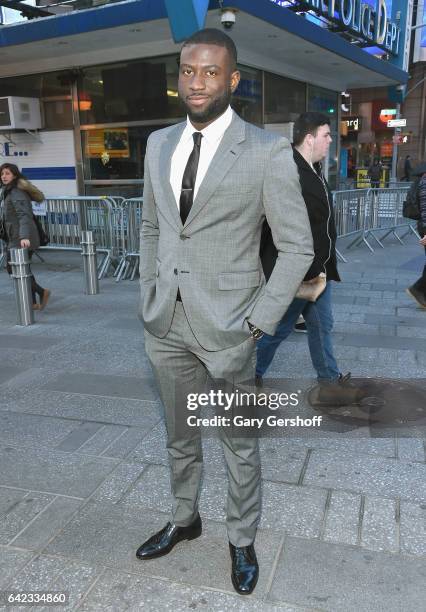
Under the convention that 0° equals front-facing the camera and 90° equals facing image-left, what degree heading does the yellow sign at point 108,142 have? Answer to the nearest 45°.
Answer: approximately 0°

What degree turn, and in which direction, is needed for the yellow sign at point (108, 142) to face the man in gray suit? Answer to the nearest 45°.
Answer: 0° — it already faces them

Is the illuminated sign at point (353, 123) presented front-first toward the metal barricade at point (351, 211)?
yes

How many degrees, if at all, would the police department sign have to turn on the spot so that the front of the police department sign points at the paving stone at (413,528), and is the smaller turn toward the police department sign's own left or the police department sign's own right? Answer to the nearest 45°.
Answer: approximately 45° to the police department sign's own right

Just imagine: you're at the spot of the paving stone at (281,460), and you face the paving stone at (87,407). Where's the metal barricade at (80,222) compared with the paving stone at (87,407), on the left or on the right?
right

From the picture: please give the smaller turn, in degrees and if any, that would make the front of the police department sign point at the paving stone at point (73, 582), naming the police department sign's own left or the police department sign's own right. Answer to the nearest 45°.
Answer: approximately 45° to the police department sign's own right

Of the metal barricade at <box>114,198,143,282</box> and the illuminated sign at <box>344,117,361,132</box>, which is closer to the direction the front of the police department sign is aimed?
the metal barricade

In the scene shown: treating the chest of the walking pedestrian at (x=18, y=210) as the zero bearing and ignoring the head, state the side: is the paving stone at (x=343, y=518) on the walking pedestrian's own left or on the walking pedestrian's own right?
on the walking pedestrian's own left
